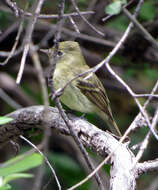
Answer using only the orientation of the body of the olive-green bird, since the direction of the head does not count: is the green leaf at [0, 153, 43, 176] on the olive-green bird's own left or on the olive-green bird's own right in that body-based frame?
on the olive-green bird's own left

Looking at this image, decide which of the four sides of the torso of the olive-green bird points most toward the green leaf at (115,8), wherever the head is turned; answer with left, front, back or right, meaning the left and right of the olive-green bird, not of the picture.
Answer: back

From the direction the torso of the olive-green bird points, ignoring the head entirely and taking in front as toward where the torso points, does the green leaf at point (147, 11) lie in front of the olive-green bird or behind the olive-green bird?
behind

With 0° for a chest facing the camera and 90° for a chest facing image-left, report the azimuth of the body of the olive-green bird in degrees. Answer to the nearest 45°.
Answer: approximately 90°
